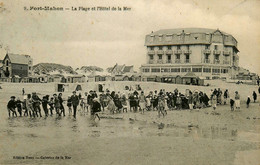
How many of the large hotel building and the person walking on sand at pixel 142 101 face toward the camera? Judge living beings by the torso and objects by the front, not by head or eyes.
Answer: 2
